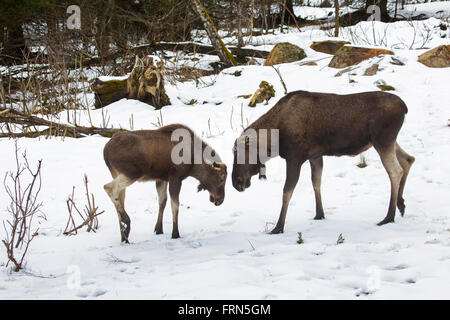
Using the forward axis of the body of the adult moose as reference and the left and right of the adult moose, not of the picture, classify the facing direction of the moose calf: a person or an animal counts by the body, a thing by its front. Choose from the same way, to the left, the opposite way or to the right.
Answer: the opposite way

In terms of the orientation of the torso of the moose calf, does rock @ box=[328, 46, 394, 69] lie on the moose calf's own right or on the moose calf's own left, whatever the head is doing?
on the moose calf's own left

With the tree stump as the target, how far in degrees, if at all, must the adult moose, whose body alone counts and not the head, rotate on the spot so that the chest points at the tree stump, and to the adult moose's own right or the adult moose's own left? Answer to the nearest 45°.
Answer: approximately 45° to the adult moose's own right

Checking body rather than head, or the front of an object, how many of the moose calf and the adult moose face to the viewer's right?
1

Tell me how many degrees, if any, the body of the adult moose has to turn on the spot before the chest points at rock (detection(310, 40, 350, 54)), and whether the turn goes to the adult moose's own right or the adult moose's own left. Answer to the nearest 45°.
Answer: approximately 90° to the adult moose's own right

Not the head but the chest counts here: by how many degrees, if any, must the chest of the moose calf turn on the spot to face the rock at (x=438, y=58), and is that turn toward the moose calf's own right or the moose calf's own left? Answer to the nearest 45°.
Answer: approximately 45° to the moose calf's own left

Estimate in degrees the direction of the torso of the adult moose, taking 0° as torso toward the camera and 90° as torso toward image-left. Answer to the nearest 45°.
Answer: approximately 90°

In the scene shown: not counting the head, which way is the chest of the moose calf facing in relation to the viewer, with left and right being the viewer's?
facing to the right of the viewer

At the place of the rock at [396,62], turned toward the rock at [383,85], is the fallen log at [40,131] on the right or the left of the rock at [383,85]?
right
